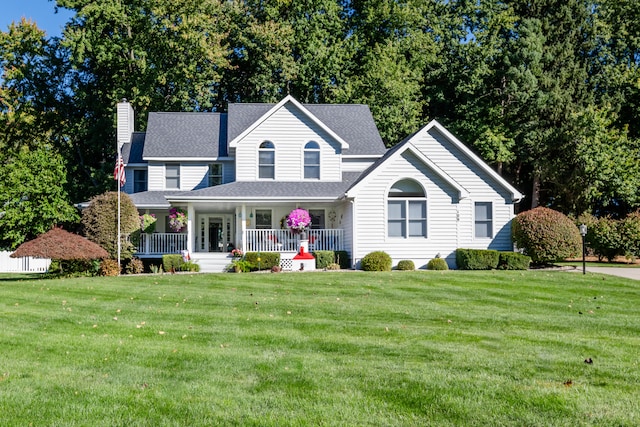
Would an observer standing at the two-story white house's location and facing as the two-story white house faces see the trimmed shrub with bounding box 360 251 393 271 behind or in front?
in front

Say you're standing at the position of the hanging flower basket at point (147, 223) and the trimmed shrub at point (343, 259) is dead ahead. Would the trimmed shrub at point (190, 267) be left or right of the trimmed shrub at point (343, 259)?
right

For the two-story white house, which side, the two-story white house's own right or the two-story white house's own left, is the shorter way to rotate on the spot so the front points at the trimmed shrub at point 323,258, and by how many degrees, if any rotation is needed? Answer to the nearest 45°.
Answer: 0° — it already faces it

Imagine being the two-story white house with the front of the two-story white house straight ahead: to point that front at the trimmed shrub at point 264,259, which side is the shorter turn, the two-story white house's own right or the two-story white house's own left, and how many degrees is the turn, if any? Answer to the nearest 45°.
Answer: approximately 45° to the two-story white house's own right

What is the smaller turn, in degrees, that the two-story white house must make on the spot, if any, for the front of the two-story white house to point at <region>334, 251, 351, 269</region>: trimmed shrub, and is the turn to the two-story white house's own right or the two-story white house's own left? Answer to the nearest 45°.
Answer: approximately 45° to the two-story white house's own left

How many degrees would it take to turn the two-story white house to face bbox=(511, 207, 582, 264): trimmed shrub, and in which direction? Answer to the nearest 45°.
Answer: approximately 45° to its left

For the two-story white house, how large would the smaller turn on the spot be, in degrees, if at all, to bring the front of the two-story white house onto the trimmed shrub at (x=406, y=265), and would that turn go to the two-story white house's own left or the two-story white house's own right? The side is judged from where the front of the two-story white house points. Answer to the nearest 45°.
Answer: approximately 45° to the two-story white house's own left

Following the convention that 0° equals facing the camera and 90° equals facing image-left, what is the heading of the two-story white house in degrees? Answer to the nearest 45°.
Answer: approximately 0°

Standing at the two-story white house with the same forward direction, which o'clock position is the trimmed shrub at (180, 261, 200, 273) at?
The trimmed shrub is roughly at 2 o'clock from the two-story white house.
